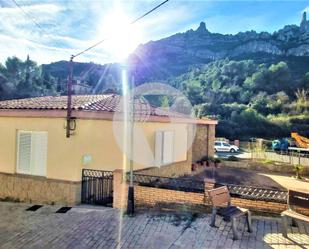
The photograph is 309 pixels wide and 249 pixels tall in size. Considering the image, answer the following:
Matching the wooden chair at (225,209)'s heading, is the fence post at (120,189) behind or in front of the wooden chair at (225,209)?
behind

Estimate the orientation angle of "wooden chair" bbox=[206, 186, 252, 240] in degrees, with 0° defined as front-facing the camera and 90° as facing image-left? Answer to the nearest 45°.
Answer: approximately 315°

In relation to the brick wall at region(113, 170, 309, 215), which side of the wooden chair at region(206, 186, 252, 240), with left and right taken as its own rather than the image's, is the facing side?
back

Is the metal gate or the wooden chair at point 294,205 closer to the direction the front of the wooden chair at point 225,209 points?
the wooden chair

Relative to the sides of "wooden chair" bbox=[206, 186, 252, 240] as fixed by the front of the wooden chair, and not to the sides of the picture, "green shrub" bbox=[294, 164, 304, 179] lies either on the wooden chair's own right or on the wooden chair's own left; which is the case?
on the wooden chair's own left

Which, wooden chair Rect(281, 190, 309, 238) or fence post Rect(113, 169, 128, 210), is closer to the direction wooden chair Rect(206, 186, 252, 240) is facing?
the wooden chair

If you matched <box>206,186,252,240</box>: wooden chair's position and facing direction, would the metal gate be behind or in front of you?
behind

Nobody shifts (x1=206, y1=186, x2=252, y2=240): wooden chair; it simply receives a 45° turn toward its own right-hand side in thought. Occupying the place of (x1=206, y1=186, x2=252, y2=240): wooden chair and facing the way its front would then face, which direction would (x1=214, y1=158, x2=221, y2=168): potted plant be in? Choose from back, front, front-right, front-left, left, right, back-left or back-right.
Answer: back

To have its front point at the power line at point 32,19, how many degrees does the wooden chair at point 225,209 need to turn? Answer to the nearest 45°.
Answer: approximately 135° to its right

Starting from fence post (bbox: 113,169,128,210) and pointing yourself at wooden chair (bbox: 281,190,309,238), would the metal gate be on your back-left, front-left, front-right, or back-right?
back-left

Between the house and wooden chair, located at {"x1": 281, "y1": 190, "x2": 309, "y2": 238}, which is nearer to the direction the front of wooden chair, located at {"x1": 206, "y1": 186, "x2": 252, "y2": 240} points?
the wooden chair
